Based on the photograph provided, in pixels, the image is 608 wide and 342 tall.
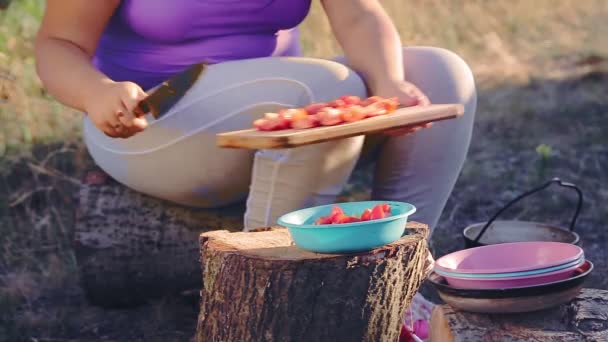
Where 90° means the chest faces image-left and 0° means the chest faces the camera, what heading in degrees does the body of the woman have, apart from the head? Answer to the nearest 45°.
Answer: approximately 315°

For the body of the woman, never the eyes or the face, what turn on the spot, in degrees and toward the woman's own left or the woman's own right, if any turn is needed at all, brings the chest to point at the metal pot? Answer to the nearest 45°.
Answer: approximately 45° to the woman's own left
